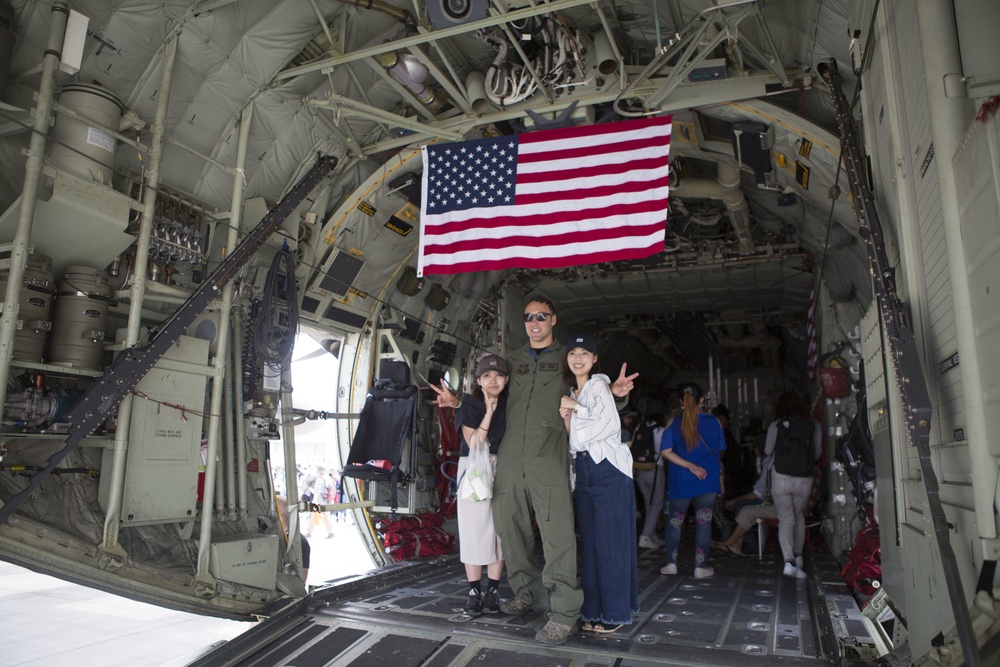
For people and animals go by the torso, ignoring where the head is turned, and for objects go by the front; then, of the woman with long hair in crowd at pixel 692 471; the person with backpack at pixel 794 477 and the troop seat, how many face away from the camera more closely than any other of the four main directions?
2

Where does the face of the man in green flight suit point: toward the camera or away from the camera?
toward the camera

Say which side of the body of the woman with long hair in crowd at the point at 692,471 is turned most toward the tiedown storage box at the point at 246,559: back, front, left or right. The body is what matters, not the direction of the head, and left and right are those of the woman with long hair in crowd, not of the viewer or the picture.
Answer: left

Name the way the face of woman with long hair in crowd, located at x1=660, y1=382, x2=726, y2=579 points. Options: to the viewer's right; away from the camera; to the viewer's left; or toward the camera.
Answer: away from the camera

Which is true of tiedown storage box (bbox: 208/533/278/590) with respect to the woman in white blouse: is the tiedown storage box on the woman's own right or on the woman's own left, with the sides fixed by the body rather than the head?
on the woman's own right

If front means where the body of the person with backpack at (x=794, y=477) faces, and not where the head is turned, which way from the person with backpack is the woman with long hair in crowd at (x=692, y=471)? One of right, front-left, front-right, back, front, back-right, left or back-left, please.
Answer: back-left

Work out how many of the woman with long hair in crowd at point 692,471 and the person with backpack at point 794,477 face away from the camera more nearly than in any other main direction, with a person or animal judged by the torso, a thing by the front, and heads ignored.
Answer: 2

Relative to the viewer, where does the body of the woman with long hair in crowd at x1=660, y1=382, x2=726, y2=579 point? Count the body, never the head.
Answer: away from the camera

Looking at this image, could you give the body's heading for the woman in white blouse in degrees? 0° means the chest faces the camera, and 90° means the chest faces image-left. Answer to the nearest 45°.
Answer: approximately 45°

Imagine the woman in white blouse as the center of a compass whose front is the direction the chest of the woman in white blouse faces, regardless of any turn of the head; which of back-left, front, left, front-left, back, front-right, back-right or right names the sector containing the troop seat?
right

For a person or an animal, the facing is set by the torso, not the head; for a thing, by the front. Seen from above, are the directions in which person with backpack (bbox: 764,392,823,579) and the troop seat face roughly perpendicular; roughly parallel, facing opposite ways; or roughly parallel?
roughly parallel, facing opposite ways

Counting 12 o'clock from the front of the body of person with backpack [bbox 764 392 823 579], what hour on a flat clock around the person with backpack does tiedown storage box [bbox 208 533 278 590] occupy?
The tiedown storage box is roughly at 8 o'clock from the person with backpack.

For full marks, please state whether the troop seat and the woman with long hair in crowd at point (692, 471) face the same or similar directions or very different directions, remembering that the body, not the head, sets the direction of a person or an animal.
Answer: very different directions

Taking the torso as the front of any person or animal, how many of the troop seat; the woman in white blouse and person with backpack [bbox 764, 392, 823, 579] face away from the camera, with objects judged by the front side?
1

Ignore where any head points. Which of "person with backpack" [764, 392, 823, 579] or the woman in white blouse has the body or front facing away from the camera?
the person with backpack

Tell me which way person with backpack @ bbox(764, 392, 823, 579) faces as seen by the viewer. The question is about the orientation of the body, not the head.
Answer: away from the camera
